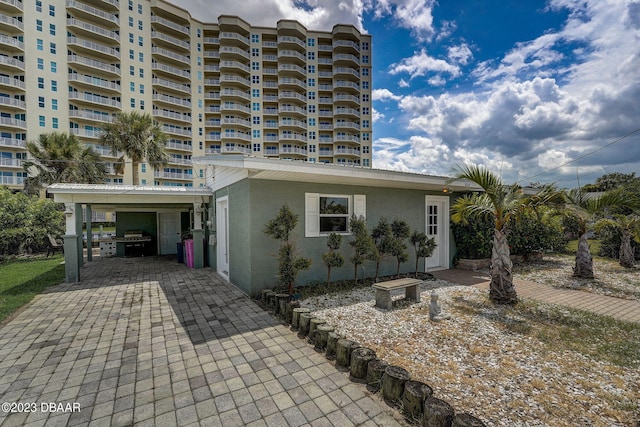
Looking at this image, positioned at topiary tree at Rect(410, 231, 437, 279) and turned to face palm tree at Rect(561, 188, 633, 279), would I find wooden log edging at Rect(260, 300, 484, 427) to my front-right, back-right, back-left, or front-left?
back-right

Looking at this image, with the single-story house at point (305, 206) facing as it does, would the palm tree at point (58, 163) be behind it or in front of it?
behind

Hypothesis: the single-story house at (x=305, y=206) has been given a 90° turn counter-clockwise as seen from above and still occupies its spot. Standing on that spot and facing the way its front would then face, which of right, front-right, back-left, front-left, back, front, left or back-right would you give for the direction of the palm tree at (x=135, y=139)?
left

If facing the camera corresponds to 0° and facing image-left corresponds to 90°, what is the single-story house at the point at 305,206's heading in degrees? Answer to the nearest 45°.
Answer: approximately 315°

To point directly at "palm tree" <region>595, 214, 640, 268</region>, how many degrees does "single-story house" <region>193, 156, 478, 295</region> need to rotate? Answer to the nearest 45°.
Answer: approximately 45° to its left

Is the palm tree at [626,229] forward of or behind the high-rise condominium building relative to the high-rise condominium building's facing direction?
forward

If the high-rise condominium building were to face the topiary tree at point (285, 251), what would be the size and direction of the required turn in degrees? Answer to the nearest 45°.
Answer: approximately 45° to its right

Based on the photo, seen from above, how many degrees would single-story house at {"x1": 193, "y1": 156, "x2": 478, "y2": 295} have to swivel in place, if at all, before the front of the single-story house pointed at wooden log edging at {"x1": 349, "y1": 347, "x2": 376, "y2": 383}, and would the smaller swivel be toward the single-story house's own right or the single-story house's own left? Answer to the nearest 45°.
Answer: approximately 45° to the single-story house's own right

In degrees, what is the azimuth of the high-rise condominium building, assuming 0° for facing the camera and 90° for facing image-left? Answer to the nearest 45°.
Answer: approximately 315°
